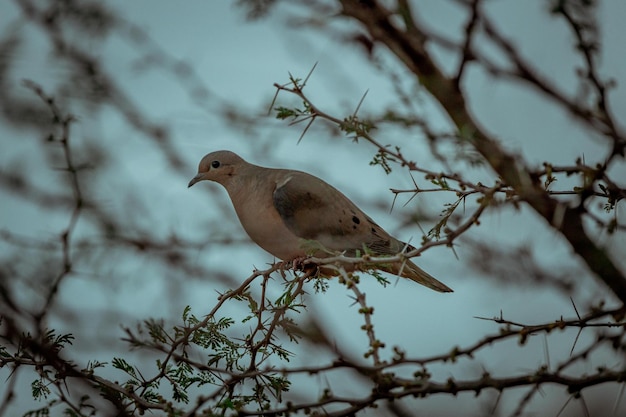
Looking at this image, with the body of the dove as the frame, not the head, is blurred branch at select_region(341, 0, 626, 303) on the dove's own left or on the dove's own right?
on the dove's own right

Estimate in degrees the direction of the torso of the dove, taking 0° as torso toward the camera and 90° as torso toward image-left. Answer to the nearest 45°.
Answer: approximately 90°
